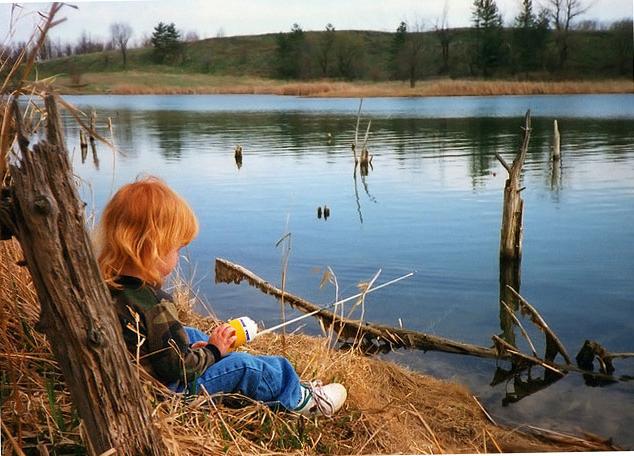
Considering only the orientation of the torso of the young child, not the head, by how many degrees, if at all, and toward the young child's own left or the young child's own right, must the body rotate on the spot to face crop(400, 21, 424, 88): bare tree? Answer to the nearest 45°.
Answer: approximately 45° to the young child's own left

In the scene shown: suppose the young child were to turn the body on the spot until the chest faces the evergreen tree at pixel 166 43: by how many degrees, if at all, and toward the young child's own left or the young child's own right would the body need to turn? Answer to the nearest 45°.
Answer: approximately 90° to the young child's own left

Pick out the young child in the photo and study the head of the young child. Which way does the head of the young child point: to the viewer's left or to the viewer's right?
to the viewer's right

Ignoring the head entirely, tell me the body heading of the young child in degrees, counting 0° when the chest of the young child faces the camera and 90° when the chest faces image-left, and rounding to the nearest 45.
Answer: approximately 270°

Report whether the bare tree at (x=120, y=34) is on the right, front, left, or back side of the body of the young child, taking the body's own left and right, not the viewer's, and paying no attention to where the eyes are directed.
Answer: left

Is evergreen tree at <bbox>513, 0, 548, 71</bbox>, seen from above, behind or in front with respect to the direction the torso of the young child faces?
in front

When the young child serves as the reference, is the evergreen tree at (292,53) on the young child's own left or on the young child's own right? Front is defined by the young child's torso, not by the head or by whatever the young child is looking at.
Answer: on the young child's own left

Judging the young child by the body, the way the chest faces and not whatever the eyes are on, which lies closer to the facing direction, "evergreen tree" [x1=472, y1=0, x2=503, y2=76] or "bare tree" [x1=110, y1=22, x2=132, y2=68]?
the evergreen tree

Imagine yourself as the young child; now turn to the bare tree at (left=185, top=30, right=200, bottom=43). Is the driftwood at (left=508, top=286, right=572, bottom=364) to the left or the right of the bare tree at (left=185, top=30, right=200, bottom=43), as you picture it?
right

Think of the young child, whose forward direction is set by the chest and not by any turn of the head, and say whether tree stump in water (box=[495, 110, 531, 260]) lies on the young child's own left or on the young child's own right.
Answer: on the young child's own left

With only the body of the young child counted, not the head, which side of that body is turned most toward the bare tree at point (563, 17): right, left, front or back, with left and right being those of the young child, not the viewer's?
front
